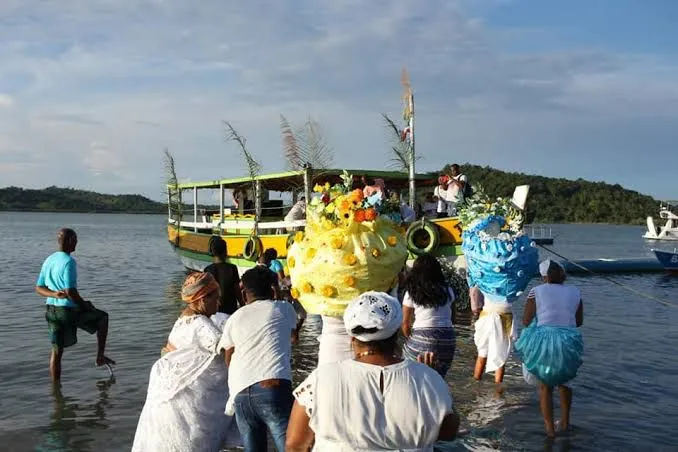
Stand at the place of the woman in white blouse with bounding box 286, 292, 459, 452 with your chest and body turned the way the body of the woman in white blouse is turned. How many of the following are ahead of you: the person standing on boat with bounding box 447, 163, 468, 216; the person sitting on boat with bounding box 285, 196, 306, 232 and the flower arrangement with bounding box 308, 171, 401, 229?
3

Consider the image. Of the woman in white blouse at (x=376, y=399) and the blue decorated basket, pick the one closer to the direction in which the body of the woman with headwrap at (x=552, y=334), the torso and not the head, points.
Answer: the blue decorated basket

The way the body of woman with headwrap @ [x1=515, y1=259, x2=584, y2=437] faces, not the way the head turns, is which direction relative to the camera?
away from the camera

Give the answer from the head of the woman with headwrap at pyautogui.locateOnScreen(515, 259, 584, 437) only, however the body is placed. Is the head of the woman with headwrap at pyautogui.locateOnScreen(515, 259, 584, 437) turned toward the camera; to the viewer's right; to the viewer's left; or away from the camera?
away from the camera

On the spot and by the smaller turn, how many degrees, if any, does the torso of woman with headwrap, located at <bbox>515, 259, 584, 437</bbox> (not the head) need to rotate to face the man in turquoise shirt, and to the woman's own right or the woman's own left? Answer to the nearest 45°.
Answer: approximately 90° to the woman's own left

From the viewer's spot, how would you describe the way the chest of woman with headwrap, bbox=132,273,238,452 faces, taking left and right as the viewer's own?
facing away from the viewer and to the right of the viewer

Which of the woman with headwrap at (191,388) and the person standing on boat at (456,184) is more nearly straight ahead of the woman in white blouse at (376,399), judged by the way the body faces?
the person standing on boat

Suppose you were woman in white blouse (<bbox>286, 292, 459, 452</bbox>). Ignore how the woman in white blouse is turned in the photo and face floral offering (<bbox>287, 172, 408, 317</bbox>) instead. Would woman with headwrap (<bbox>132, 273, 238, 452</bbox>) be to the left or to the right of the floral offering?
left

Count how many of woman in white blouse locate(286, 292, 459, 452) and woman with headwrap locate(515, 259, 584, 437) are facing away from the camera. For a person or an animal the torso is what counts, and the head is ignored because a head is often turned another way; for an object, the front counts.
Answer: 2

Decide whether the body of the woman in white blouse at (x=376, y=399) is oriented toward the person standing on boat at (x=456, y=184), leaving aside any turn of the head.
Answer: yes

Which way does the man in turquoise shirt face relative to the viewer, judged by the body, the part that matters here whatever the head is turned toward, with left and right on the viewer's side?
facing away from the viewer and to the right of the viewer

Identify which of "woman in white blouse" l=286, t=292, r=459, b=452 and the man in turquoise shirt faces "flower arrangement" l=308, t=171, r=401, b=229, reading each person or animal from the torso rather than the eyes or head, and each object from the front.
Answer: the woman in white blouse

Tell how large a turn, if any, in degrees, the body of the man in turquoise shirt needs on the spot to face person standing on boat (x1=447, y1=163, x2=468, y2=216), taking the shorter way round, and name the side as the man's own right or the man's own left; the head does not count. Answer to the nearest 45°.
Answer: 0° — they already face them

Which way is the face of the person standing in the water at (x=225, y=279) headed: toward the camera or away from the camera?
away from the camera

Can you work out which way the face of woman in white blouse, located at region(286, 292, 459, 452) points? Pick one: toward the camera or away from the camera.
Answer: away from the camera

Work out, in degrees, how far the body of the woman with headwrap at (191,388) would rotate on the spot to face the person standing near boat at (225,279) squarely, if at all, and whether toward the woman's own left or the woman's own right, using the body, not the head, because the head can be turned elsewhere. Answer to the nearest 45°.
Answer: approximately 45° to the woman's own left

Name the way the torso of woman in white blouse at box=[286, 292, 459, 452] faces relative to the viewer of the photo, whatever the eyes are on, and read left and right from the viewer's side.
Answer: facing away from the viewer
